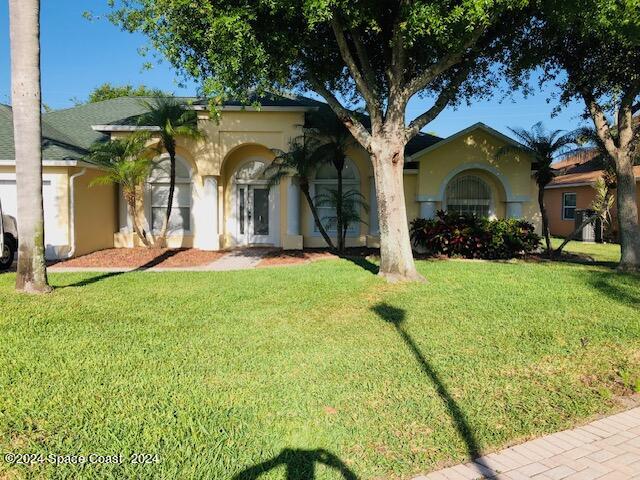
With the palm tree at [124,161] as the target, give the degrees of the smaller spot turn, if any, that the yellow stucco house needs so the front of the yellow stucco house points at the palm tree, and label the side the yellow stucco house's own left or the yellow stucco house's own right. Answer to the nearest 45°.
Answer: approximately 45° to the yellow stucco house's own right

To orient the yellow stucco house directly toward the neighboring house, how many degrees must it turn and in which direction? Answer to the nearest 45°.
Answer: approximately 135° to its left

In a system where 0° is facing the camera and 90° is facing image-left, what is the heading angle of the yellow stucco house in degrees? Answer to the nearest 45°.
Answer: approximately 0°

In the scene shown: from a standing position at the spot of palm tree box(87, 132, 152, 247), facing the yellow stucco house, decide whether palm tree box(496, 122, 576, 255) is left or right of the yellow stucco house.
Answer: right

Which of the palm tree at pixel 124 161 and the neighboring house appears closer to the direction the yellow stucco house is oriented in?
the palm tree

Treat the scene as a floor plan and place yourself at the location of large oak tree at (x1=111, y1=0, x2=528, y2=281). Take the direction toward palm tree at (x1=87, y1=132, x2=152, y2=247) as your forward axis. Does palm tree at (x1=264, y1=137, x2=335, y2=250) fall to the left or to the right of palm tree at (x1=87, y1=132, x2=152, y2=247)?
right

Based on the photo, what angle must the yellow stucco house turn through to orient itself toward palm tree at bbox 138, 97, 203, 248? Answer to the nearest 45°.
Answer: approximately 45° to its right

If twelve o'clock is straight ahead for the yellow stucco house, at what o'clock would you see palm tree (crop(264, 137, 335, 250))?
The palm tree is roughly at 11 o'clock from the yellow stucco house.
